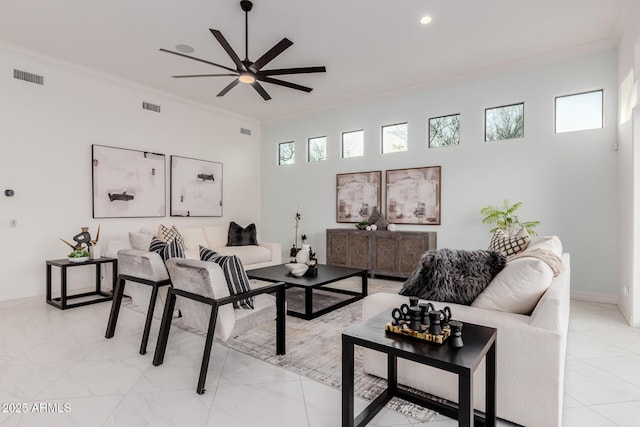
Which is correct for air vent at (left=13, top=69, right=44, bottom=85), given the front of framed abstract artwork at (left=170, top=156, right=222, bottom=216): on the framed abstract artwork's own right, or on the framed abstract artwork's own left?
on the framed abstract artwork's own right

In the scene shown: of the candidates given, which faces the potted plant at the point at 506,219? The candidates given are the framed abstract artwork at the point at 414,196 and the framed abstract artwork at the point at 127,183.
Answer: the framed abstract artwork at the point at 127,183

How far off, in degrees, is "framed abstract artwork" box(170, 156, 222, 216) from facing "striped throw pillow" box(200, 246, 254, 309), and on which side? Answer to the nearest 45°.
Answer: approximately 45° to its right

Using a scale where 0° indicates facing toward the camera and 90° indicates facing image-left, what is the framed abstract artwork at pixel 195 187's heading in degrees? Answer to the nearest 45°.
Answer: approximately 315°

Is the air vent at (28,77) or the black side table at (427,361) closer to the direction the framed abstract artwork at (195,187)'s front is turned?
the black side table

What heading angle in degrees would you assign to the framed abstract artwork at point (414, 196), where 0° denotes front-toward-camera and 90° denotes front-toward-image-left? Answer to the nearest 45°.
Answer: approximately 45°

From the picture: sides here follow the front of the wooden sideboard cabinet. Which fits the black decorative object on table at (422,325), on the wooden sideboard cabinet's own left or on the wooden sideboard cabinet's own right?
on the wooden sideboard cabinet's own left

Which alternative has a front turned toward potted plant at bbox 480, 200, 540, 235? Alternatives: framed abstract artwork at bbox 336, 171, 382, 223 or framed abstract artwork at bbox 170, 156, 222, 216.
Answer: framed abstract artwork at bbox 170, 156, 222, 216

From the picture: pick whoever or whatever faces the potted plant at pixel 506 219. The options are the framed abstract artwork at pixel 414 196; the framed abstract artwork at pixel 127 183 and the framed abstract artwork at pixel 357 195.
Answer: the framed abstract artwork at pixel 127 183

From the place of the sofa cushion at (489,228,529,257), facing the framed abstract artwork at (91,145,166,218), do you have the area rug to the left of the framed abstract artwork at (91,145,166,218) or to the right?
left
